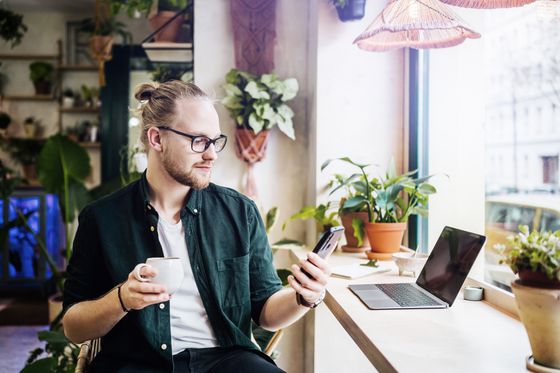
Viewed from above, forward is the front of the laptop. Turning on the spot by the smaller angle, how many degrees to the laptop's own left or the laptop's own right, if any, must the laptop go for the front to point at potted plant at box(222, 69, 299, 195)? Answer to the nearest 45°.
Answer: approximately 45° to the laptop's own right

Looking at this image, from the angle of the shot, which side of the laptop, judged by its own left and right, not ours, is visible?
left

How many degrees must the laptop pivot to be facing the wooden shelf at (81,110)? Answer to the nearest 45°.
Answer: approximately 45° to its right

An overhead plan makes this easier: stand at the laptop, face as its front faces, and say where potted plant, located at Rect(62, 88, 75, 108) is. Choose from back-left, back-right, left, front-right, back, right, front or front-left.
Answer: front-right

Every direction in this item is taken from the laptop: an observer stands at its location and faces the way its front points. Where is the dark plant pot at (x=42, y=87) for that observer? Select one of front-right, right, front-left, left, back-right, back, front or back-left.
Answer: front-right

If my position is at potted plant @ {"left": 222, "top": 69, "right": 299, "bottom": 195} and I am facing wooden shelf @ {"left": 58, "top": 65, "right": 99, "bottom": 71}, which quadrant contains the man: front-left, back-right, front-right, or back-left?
back-left
